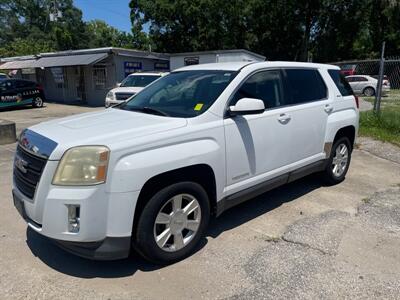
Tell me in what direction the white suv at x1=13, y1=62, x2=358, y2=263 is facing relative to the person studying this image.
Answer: facing the viewer and to the left of the viewer

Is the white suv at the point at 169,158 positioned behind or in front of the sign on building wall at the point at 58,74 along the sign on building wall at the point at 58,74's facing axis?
in front

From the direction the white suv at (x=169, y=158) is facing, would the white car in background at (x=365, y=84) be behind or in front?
behind

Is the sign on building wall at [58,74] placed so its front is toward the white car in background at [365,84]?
no

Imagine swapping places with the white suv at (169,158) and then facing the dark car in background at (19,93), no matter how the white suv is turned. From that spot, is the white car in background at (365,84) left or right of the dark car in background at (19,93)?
right

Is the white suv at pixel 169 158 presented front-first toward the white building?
no

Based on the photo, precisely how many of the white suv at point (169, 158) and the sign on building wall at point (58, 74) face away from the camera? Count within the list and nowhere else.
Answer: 0

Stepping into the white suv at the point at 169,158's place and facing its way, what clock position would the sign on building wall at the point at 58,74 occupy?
The sign on building wall is roughly at 4 o'clock from the white suv.

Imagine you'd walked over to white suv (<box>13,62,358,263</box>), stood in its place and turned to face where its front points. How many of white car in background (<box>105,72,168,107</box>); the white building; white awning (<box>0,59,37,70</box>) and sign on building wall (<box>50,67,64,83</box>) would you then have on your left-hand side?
0

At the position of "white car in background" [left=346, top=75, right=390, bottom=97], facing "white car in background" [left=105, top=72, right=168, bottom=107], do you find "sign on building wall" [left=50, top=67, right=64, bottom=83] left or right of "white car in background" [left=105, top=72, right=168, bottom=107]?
right

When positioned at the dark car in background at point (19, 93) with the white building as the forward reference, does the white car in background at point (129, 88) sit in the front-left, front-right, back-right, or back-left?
front-right

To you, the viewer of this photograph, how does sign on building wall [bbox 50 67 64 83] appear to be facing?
facing the viewer
